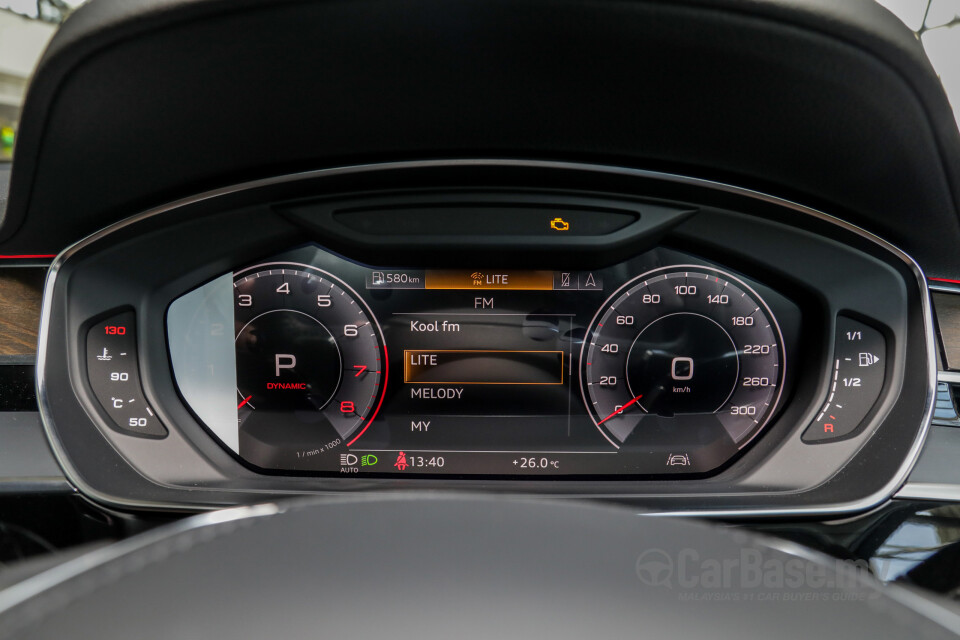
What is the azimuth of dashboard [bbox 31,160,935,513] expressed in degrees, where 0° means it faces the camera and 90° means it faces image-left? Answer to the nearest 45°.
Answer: approximately 0°
